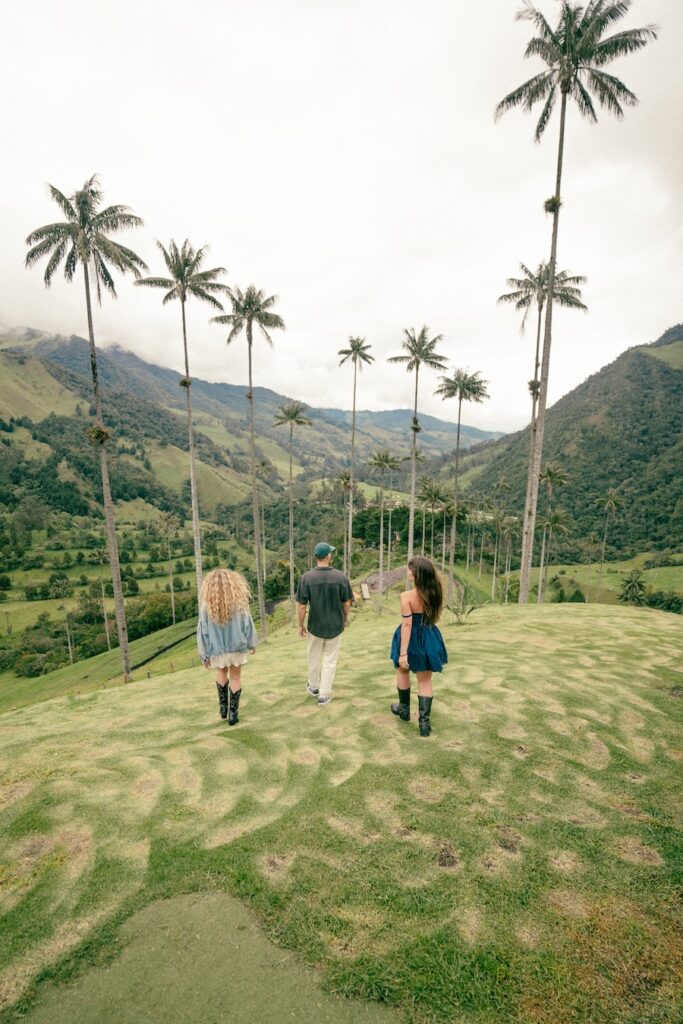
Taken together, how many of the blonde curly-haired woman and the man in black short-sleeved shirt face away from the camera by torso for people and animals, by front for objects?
2

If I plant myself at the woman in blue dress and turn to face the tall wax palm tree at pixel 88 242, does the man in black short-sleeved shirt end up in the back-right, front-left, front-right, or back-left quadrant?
front-left

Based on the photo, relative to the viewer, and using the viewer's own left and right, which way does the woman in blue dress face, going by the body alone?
facing away from the viewer and to the left of the viewer

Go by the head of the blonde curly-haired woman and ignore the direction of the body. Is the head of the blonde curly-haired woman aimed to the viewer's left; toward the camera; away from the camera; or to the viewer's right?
away from the camera

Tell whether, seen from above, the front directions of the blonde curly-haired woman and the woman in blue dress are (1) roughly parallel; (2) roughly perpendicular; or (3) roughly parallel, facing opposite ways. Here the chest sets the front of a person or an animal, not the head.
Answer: roughly parallel

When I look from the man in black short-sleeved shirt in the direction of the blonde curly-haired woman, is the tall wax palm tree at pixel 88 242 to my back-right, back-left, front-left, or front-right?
front-right

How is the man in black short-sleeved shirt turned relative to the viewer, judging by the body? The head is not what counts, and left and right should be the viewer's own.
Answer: facing away from the viewer

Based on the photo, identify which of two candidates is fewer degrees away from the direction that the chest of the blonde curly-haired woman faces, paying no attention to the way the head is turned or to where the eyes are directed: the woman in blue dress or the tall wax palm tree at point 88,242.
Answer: the tall wax palm tree

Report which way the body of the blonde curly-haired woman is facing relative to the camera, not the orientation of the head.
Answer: away from the camera

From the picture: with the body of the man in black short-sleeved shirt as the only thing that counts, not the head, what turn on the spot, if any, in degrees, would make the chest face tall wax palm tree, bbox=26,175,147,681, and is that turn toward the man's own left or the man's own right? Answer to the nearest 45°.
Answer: approximately 45° to the man's own left

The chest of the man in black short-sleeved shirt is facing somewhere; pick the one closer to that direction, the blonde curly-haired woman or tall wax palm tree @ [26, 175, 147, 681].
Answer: the tall wax palm tree

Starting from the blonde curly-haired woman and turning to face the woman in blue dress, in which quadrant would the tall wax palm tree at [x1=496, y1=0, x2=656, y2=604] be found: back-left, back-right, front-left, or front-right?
front-left

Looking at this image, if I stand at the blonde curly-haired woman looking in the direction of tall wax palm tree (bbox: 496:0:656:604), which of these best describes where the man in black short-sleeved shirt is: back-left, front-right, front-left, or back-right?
front-right

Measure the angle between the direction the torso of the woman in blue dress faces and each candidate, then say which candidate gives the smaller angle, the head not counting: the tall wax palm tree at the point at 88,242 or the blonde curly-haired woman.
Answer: the tall wax palm tree
